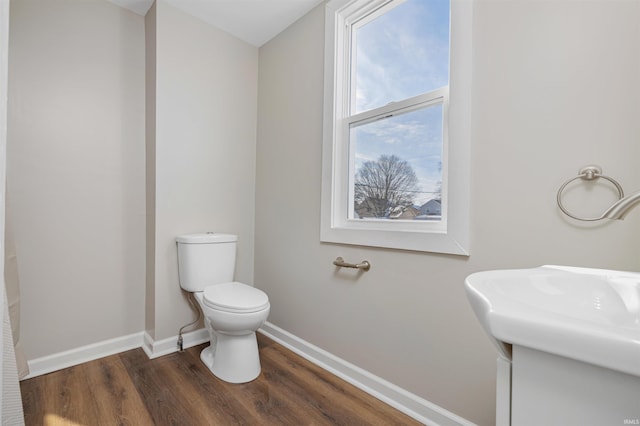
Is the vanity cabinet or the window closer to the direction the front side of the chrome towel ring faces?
the vanity cabinet

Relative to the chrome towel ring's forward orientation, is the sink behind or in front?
in front

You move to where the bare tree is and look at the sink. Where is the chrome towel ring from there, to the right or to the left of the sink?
left

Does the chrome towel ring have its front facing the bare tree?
no

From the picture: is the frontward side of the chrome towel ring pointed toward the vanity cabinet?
yes

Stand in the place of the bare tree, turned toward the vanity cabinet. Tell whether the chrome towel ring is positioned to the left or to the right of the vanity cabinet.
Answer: left

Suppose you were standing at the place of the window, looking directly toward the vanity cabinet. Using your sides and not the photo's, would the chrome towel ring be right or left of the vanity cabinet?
left

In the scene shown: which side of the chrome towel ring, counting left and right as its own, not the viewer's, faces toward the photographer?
front

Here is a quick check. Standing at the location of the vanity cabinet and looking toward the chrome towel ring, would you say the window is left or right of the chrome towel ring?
left

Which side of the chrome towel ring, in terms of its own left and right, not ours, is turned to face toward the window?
right

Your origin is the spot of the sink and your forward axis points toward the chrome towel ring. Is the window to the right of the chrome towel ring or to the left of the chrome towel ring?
left
